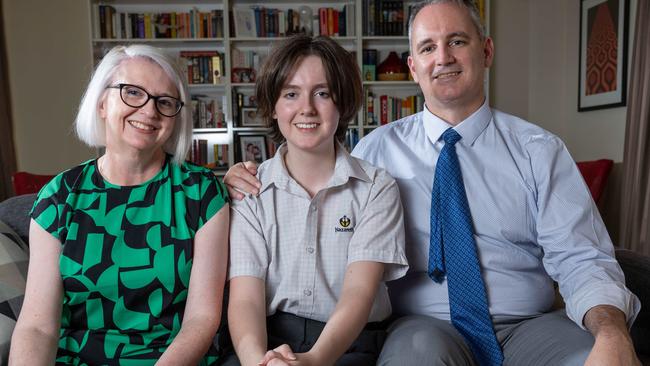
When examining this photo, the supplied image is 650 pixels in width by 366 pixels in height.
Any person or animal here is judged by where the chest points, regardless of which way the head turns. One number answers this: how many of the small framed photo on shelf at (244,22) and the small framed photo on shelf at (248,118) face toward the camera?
2

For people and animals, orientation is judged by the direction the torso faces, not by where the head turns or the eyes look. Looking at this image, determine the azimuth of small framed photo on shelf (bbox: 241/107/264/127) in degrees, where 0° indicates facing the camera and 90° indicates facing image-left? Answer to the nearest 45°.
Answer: approximately 0°

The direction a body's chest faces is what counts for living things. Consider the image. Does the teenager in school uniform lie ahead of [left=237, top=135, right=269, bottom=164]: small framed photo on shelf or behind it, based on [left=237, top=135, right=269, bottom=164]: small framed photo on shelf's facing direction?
ahead

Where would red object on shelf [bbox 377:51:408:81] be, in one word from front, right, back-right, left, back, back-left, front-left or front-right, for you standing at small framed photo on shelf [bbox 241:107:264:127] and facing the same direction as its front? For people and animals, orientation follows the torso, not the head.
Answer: left

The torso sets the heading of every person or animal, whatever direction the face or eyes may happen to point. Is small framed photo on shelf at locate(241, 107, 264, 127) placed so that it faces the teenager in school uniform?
yes

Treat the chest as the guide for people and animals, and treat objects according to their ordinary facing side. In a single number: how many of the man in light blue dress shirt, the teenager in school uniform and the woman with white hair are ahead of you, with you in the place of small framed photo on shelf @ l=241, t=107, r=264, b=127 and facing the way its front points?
3

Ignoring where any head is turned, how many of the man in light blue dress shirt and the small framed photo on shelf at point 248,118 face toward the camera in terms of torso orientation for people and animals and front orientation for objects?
2

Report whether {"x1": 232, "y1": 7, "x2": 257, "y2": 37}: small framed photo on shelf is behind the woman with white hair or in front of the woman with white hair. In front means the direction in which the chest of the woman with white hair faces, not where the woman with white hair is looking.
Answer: behind

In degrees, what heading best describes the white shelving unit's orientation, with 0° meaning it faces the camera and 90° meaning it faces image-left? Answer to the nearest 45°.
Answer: approximately 0°

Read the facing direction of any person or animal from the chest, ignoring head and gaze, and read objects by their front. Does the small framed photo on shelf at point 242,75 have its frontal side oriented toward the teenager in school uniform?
yes

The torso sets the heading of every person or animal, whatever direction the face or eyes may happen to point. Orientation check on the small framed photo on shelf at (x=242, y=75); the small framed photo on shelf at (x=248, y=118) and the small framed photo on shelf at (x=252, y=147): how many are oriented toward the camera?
3

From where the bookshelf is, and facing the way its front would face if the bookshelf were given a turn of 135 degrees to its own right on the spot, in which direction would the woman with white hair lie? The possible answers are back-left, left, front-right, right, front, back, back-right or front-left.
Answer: back-left

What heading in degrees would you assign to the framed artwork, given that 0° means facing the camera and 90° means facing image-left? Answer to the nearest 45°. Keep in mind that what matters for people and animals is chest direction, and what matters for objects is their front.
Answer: approximately 45°
